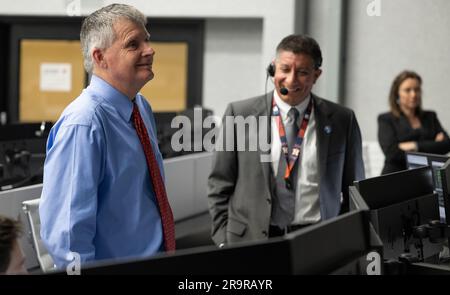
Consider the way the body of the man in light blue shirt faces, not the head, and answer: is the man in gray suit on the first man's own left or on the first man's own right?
on the first man's own left

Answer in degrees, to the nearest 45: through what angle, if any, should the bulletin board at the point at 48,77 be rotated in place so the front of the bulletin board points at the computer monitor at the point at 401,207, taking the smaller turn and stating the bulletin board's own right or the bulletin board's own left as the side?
0° — it already faces it

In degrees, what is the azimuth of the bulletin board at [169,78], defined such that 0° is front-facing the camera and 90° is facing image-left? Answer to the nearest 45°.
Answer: approximately 0°

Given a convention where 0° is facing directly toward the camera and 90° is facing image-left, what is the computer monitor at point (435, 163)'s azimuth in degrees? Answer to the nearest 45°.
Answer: approximately 45°

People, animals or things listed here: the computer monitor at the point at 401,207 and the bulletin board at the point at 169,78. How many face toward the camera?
1

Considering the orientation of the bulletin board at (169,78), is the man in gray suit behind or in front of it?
in front

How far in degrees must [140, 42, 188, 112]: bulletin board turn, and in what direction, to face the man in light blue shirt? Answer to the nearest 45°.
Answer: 0° — it already faces them

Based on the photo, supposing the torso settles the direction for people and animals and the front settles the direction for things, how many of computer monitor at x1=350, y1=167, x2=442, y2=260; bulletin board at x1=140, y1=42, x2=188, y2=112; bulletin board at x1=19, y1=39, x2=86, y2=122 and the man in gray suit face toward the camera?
3

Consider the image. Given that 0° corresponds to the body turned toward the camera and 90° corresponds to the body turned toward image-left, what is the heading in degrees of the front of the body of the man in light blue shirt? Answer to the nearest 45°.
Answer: approximately 315°

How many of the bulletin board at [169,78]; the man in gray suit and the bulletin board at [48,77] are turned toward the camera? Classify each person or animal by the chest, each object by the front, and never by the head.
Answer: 3

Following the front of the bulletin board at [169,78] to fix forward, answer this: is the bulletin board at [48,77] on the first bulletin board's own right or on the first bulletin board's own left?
on the first bulletin board's own right

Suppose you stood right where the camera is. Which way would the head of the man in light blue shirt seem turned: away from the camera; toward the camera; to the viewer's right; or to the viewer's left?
to the viewer's right

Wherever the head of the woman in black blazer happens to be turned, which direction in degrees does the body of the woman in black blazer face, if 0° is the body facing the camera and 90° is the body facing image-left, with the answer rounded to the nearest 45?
approximately 315°

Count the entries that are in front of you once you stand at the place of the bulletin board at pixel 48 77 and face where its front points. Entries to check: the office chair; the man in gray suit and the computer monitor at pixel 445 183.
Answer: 3

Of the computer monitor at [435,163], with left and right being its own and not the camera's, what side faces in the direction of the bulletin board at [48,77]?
right

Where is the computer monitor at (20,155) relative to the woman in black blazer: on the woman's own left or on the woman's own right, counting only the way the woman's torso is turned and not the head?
on the woman's own right

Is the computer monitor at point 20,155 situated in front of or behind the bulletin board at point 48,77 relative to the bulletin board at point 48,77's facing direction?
in front
